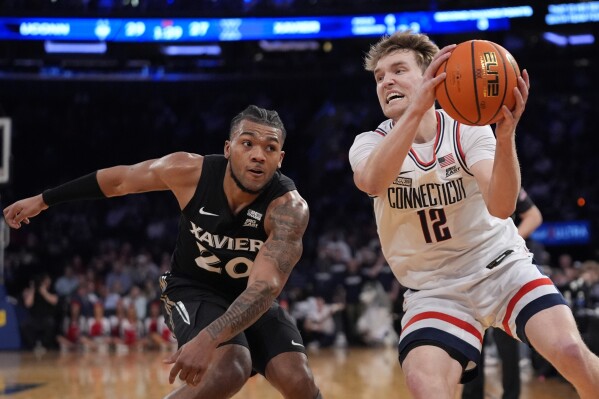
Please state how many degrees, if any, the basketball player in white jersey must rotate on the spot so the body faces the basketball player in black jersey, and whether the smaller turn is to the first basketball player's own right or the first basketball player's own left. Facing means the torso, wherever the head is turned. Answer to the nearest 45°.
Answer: approximately 90° to the first basketball player's own right

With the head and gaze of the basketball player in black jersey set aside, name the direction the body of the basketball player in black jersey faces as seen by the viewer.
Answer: toward the camera

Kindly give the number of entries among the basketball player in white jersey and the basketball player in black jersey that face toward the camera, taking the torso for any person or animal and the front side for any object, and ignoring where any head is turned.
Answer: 2

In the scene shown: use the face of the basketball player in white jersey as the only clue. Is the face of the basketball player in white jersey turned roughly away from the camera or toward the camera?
toward the camera

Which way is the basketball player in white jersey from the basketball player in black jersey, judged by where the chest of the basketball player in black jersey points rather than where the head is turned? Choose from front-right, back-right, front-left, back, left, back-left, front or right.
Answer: front-left

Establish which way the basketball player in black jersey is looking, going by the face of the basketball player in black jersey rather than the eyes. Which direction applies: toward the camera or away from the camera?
toward the camera

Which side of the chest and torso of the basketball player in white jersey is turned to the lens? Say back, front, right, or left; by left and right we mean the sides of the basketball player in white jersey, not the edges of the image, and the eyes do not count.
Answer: front

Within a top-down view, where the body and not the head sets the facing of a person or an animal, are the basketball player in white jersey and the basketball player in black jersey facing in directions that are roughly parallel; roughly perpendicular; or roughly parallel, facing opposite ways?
roughly parallel
